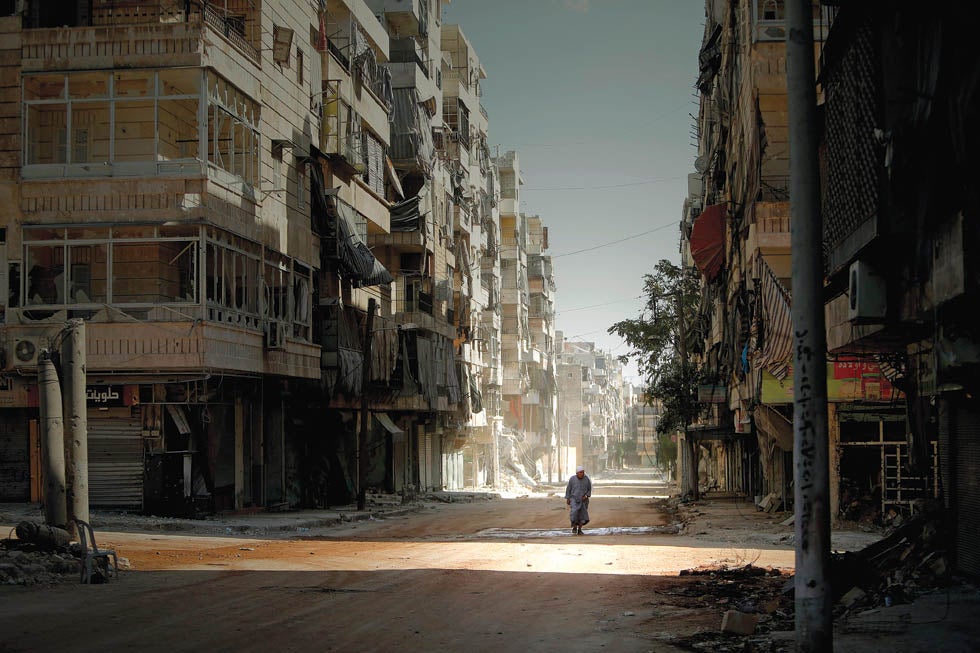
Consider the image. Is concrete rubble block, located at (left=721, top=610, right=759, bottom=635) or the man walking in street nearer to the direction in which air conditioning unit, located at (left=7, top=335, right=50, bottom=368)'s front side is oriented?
the concrete rubble block

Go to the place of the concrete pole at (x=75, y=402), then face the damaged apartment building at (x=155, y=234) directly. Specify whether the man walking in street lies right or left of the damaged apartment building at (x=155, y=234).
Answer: right

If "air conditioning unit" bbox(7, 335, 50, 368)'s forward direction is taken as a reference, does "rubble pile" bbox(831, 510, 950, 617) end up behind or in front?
in front

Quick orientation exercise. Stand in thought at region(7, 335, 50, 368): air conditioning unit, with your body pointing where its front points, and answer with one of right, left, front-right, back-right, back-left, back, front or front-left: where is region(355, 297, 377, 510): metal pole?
back-left

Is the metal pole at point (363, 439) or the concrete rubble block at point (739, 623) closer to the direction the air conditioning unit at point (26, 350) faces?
the concrete rubble block

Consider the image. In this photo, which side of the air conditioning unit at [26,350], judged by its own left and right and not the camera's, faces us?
front

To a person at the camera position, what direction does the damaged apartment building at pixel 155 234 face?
facing the viewer and to the right of the viewer

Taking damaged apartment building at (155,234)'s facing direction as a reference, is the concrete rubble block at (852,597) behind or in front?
in front

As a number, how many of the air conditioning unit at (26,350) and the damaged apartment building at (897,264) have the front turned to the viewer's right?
0

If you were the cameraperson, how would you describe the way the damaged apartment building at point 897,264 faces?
facing the viewer and to the left of the viewer
